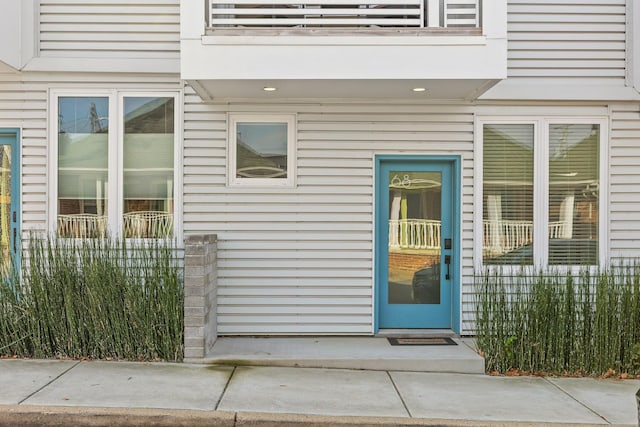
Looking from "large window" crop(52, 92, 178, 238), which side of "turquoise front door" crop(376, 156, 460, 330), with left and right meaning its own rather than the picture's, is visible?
right

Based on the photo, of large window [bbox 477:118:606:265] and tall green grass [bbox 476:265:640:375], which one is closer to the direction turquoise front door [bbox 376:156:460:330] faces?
the tall green grass

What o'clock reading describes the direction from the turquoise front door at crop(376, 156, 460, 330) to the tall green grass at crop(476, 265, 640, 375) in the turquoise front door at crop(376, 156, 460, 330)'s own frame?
The tall green grass is roughly at 10 o'clock from the turquoise front door.

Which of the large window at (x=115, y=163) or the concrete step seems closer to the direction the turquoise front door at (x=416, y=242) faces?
the concrete step

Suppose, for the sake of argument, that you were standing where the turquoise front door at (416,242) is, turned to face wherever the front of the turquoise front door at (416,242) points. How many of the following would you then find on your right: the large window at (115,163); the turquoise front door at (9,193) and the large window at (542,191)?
2

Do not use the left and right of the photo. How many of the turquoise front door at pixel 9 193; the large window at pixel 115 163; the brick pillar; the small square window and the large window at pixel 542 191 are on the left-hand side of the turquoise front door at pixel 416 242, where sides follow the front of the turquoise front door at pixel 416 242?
1

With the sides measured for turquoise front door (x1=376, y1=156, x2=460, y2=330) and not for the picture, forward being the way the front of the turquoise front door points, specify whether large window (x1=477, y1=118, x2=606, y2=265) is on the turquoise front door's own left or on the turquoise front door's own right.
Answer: on the turquoise front door's own left

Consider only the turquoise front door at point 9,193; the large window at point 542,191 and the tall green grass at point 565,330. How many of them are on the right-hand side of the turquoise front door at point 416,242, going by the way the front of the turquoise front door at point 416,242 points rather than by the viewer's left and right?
1

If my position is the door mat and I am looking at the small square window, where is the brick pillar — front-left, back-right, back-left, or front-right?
front-left

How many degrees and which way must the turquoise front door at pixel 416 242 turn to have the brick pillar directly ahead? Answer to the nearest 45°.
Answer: approximately 45° to its right

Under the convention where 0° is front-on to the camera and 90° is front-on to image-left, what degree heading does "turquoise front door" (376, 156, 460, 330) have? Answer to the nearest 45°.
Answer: approximately 0°

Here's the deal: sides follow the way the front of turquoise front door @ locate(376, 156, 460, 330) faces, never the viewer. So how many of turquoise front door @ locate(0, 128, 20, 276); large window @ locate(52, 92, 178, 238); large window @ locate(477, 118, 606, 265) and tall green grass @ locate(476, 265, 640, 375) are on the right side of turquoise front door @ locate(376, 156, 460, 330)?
2
